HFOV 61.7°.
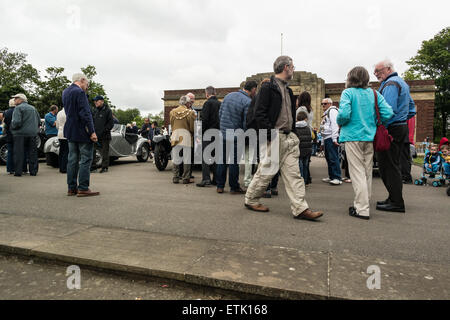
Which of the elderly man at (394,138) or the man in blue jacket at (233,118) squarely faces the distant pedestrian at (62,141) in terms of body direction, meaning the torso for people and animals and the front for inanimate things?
the elderly man

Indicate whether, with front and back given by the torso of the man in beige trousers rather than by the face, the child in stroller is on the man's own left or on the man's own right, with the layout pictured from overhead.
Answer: on the man's own left

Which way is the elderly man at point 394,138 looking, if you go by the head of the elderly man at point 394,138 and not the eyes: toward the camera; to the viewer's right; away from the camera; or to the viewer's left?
to the viewer's left

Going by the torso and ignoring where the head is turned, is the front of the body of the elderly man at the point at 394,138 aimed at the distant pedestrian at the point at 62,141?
yes

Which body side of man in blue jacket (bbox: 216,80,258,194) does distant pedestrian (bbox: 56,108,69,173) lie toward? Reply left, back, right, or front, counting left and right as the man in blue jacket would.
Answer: left

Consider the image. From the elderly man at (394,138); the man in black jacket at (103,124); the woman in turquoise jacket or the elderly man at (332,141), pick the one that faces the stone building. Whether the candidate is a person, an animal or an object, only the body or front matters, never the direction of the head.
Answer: the woman in turquoise jacket
